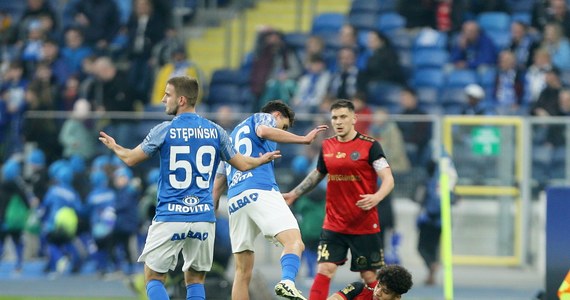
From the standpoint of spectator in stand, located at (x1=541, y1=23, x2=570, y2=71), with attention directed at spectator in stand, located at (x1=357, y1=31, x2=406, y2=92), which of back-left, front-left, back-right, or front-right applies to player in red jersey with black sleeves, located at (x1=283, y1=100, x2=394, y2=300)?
front-left

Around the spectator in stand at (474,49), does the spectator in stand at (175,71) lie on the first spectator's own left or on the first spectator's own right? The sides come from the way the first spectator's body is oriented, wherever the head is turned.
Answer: on the first spectator's own right

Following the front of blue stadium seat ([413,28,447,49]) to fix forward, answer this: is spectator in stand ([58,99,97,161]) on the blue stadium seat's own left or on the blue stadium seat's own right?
on the blue stadium seat's own right

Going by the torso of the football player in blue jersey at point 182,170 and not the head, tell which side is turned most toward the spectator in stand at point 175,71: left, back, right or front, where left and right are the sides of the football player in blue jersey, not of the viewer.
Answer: front

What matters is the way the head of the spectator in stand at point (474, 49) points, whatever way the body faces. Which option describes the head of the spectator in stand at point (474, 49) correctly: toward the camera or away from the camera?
toward the camera

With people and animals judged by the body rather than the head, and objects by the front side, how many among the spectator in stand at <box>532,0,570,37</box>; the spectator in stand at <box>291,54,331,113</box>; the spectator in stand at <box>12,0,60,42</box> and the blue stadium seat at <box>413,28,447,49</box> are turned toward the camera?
4

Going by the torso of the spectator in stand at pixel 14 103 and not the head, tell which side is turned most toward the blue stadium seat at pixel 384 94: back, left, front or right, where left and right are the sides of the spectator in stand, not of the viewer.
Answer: left

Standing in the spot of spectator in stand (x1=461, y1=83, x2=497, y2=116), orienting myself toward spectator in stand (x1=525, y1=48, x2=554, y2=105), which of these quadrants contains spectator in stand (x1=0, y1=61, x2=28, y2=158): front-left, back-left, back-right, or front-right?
back-left

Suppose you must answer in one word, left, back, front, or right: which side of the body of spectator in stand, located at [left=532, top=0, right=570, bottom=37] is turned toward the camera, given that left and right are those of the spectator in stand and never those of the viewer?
front

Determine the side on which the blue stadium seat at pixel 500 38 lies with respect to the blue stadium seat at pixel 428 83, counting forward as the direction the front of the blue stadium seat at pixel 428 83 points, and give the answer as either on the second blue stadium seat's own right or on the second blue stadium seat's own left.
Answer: on the second blue stadium seat's own left

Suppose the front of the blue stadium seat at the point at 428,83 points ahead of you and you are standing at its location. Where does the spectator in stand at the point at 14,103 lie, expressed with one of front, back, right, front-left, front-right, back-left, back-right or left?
right

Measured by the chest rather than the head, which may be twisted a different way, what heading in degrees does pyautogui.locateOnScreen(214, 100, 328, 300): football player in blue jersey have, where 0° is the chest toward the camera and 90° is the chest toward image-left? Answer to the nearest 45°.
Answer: approximately 225°

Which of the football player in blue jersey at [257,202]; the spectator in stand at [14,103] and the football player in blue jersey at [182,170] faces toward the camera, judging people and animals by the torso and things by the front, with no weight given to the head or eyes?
the spectator in stand

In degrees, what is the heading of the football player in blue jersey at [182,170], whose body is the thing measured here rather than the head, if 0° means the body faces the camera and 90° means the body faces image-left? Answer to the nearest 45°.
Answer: approximately 180°

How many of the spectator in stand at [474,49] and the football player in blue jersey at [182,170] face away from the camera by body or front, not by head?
1
